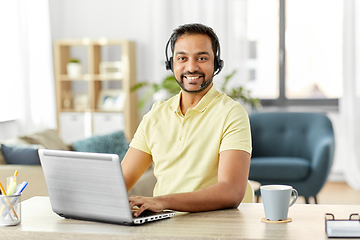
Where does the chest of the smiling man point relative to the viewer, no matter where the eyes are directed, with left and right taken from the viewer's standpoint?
facing the viewer and to the left of the viewer

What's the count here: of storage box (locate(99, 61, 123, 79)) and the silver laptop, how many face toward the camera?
1

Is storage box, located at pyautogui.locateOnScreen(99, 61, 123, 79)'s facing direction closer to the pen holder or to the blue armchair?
the pen holder

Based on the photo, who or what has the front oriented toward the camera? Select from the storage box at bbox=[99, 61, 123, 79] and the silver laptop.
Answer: the storage box

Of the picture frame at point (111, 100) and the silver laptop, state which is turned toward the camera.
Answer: the picture frame

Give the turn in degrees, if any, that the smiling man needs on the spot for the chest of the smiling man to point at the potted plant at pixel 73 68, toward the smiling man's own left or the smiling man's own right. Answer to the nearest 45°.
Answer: approximately 135° to the smiling man's own right

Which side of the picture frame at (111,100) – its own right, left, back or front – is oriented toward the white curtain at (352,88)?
left

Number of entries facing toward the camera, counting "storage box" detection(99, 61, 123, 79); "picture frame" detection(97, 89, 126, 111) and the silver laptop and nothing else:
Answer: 2

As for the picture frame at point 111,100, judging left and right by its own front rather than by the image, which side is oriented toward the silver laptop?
front

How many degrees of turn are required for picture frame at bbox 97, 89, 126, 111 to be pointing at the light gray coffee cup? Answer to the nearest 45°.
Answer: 0° — it already faces it

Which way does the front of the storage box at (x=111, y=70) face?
toward the camera

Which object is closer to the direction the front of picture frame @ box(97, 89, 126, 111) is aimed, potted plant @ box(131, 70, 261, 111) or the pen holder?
the pen holder

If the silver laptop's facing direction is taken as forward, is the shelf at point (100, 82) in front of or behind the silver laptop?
in front

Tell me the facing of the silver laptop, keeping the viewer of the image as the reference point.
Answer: facing away from the viewer and to the right of the viewer

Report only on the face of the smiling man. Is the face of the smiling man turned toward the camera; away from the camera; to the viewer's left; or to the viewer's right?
toward the camera

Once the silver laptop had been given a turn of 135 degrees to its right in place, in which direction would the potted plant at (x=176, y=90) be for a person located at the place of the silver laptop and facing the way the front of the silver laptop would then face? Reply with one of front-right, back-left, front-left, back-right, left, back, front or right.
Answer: back

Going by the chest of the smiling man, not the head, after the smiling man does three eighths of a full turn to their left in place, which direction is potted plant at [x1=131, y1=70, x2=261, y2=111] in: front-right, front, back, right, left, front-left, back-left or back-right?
left
